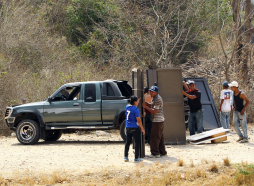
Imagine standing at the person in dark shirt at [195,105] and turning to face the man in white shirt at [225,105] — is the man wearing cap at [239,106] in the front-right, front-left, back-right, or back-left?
front-right

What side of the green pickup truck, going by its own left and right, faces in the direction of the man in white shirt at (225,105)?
back

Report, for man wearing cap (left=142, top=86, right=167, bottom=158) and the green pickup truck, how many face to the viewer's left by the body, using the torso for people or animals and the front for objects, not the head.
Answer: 2

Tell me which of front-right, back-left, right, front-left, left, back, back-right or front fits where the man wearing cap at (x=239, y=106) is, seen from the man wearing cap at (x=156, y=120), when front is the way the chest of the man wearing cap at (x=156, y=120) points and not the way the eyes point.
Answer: back-right

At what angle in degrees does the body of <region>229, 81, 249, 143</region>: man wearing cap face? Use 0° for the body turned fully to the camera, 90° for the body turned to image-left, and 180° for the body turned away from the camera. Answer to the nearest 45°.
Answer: approximately 45°

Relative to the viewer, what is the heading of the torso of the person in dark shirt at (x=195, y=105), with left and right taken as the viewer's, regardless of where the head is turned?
facing the viewer and to the left of the viewer

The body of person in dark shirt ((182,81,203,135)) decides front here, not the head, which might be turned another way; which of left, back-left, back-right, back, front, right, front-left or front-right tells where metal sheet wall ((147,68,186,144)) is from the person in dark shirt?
front

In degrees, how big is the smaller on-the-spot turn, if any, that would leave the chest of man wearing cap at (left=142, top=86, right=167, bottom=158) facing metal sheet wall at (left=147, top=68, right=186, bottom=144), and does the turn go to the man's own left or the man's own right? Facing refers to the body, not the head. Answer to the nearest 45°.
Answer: approximately 90° to the man's own right

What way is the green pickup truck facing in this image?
to the viewer's left

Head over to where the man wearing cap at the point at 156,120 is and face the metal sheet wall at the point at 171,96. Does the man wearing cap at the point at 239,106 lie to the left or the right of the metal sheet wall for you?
right

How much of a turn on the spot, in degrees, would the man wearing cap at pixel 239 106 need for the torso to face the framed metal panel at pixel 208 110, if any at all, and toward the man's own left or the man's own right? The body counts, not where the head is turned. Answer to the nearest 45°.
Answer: approximately 90° to the man's own right

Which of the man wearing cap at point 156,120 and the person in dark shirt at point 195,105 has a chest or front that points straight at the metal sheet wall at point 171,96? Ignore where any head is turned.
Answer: the person in dark shirt

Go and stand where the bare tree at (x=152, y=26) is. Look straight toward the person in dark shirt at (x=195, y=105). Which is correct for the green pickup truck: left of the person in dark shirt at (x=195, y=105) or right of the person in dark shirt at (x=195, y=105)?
right

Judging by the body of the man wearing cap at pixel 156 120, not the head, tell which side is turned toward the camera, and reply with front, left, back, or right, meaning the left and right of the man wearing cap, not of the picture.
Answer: left

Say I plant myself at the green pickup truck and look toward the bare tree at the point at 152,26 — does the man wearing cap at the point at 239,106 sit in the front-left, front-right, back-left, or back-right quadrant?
front-right
